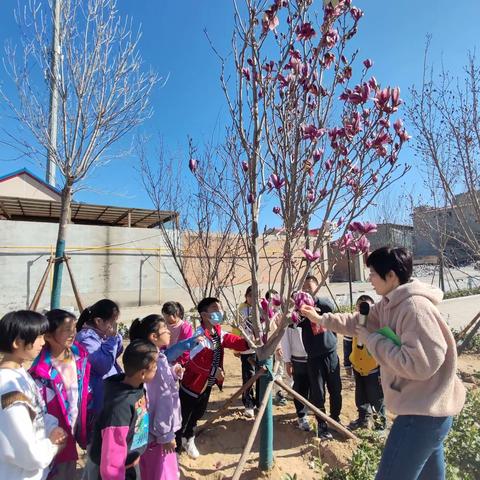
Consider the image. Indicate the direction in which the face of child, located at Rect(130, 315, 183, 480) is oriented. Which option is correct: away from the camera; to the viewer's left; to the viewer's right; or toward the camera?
to the viewer's right

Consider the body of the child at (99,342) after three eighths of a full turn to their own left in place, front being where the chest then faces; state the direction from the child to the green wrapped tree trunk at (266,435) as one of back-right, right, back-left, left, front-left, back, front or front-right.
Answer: back-right

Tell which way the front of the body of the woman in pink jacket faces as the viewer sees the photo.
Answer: to the viewer's left

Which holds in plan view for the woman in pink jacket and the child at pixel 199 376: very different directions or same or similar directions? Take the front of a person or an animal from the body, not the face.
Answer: very different directions

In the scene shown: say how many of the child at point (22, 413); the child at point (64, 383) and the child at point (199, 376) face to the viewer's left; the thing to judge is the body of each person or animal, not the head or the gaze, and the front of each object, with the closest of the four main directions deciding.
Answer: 0

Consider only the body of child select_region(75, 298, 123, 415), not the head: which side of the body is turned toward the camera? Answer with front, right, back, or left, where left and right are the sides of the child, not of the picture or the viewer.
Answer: right

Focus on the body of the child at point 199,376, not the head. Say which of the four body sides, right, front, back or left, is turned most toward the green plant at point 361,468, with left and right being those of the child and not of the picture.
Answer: front

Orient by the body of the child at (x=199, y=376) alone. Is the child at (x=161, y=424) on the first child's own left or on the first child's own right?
on the first child's own right
